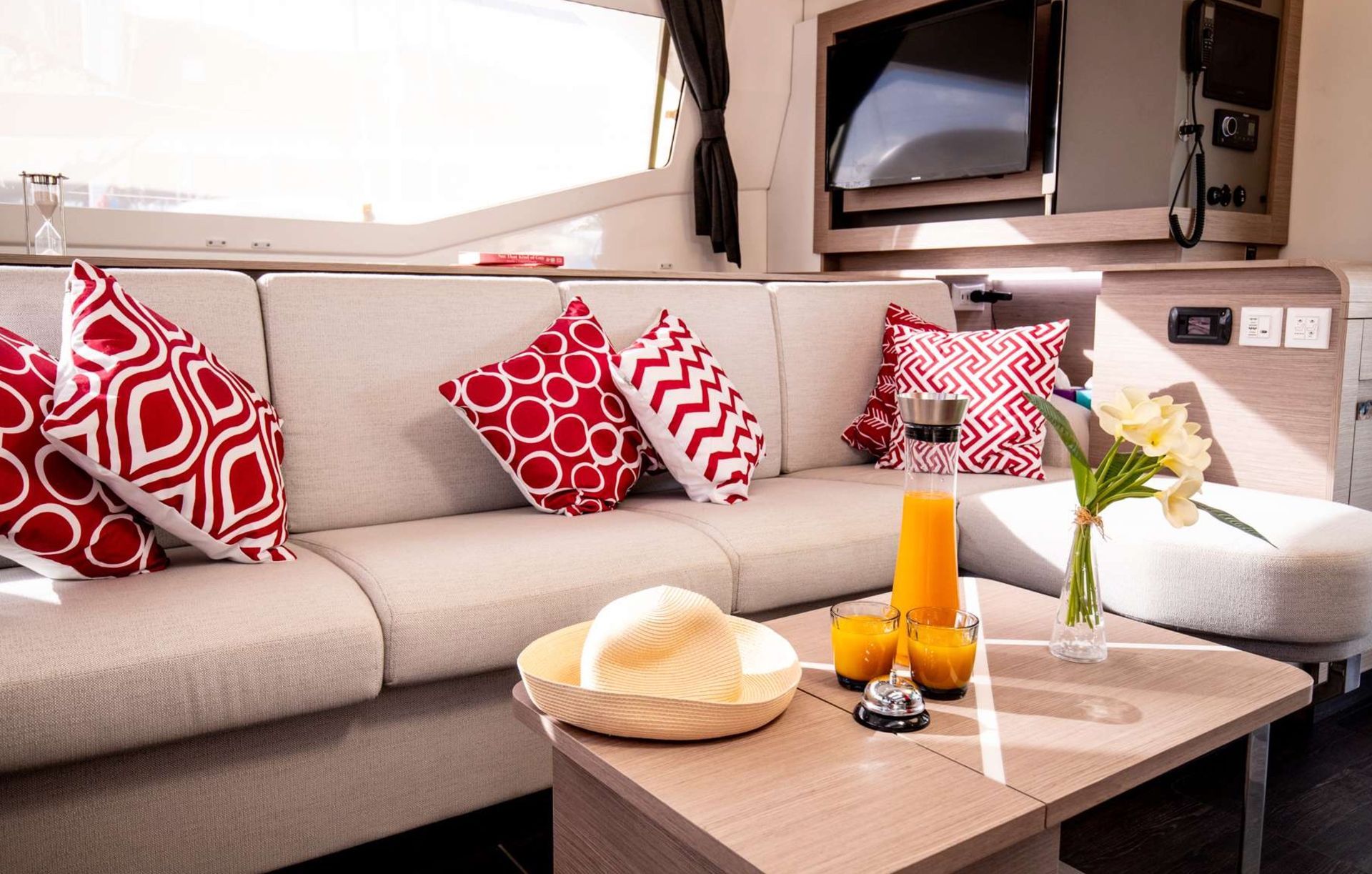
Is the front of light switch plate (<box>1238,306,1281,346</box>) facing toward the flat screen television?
no

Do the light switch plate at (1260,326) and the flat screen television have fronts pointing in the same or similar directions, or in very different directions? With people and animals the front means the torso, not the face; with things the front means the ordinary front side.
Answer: same or similar directions

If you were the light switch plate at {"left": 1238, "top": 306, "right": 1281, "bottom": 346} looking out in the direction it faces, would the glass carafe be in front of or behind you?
in front

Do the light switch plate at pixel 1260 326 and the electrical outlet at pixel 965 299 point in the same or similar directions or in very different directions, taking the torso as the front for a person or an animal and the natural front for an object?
same or similar directions

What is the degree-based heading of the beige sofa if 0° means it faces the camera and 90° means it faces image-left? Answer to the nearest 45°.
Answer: approximately 315°

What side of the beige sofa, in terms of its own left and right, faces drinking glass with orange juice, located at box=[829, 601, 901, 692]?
front

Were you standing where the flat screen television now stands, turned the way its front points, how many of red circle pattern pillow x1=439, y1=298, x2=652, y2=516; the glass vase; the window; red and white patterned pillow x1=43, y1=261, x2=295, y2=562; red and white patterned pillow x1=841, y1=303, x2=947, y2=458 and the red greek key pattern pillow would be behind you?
0

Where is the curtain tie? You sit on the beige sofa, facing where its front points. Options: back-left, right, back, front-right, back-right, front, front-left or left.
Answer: back-left

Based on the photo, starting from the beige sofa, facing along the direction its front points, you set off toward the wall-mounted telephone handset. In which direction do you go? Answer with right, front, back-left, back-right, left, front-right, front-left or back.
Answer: left

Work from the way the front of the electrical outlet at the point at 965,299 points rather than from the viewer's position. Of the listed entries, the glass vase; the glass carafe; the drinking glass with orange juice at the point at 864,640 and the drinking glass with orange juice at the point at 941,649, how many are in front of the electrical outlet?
4

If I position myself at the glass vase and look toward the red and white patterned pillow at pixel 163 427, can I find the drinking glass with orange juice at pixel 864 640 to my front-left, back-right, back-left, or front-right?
front-left

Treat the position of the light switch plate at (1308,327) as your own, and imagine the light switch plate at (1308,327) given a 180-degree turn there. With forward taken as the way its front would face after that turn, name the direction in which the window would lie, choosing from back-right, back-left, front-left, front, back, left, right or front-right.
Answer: left

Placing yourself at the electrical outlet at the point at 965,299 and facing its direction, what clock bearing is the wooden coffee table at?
The wooden coffee table is roughly at 12 o'clock from the electrical outlet.

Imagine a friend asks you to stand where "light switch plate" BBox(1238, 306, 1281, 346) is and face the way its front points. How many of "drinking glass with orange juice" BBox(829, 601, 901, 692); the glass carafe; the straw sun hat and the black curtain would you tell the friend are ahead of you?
3

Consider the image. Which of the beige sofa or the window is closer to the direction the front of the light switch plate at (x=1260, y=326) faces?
the beige sofa

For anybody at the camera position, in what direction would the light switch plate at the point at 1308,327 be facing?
facing the viewer

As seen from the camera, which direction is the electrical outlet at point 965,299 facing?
toward the camera

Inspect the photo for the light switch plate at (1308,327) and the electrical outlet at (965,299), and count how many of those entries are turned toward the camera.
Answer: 2

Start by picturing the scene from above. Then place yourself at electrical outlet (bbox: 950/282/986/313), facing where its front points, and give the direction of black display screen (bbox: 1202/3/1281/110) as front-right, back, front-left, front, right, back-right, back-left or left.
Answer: front-left

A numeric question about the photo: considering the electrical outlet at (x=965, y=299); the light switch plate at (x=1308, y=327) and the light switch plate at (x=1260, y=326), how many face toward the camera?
3
